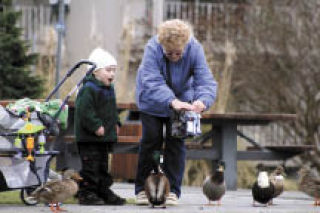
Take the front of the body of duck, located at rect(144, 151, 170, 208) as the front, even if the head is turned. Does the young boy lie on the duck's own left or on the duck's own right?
on the duck's own left

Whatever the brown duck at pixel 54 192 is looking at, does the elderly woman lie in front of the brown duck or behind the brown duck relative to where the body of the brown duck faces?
in front

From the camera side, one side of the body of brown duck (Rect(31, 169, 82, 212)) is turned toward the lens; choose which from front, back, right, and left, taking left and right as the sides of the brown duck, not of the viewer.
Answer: right

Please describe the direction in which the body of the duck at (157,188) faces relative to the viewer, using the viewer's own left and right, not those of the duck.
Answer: facing away from the viewer

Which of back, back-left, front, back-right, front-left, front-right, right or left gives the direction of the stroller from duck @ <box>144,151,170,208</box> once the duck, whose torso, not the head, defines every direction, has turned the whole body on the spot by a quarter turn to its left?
front

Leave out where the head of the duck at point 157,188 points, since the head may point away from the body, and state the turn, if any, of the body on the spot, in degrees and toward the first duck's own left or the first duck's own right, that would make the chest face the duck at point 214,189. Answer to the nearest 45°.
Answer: approximately 45° to the first duck's own right
